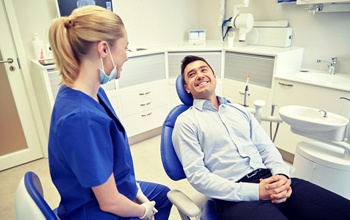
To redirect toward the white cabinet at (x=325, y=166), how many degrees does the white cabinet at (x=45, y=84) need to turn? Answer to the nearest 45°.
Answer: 0° — it already faces it

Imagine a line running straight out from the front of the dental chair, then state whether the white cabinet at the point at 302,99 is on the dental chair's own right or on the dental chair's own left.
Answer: on the dental chair's own left

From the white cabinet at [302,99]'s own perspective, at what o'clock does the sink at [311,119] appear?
The sink is roughly at 10 o'clock from the white cabinet.

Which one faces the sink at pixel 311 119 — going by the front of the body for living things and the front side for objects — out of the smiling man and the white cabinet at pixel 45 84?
the white cabinet

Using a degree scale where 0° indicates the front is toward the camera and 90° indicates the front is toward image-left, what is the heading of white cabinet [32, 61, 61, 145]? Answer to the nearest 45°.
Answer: approximately 315°
